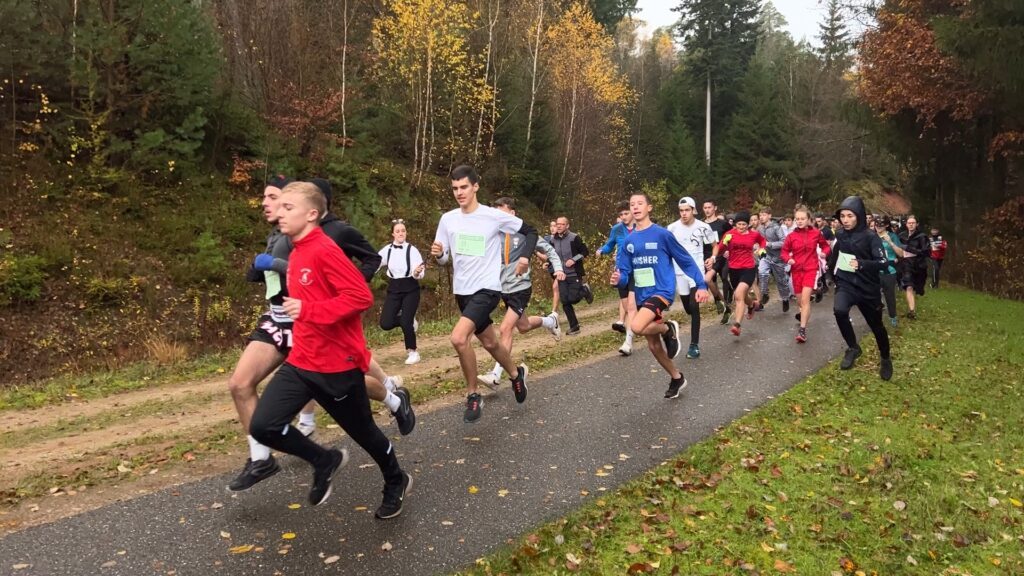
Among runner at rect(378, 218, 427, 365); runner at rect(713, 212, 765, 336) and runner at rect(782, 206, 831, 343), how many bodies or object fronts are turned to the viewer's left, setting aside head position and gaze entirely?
0

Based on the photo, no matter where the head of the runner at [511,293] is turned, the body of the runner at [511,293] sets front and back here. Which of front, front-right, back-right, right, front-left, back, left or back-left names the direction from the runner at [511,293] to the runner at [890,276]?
back

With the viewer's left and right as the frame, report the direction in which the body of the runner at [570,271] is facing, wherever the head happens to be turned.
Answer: facing the viewer and to the left of the viewer

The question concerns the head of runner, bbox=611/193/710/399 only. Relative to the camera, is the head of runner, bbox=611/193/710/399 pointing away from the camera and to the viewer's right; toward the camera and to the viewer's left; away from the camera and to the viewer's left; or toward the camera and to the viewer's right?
toward the camera and to the viewer's left

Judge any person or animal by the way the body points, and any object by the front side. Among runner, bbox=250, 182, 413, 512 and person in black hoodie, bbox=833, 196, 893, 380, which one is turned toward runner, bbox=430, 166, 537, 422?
the person in black hoodie

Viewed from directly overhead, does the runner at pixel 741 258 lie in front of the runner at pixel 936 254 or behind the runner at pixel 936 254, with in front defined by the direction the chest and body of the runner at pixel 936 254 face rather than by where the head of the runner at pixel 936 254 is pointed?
in front

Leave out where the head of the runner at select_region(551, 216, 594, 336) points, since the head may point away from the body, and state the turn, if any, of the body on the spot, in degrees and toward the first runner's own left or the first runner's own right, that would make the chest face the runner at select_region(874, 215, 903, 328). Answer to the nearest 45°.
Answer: approximately 135° to the first runner's own left

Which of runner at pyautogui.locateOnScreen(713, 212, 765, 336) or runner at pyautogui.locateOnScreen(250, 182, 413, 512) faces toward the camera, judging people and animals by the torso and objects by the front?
runner at pyautogui.locateOnScreen(713, 212, 765, 336)

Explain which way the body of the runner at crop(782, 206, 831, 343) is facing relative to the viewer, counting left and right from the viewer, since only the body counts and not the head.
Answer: facing the viewer

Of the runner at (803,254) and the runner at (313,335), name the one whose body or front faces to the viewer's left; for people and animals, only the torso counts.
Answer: the runner at (313,335)

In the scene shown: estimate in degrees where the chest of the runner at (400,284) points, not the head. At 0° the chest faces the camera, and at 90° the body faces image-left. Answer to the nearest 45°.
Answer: approximately 0°

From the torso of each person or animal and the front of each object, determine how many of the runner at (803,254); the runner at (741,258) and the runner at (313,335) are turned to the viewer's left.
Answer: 1

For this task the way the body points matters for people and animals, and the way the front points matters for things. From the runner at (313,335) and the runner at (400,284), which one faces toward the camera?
the runner at (400,284)

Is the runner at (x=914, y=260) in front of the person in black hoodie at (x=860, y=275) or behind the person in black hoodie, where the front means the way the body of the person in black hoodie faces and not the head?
behind

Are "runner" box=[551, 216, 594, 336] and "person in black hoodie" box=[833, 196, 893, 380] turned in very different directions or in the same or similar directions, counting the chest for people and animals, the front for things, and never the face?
same or similar directions
